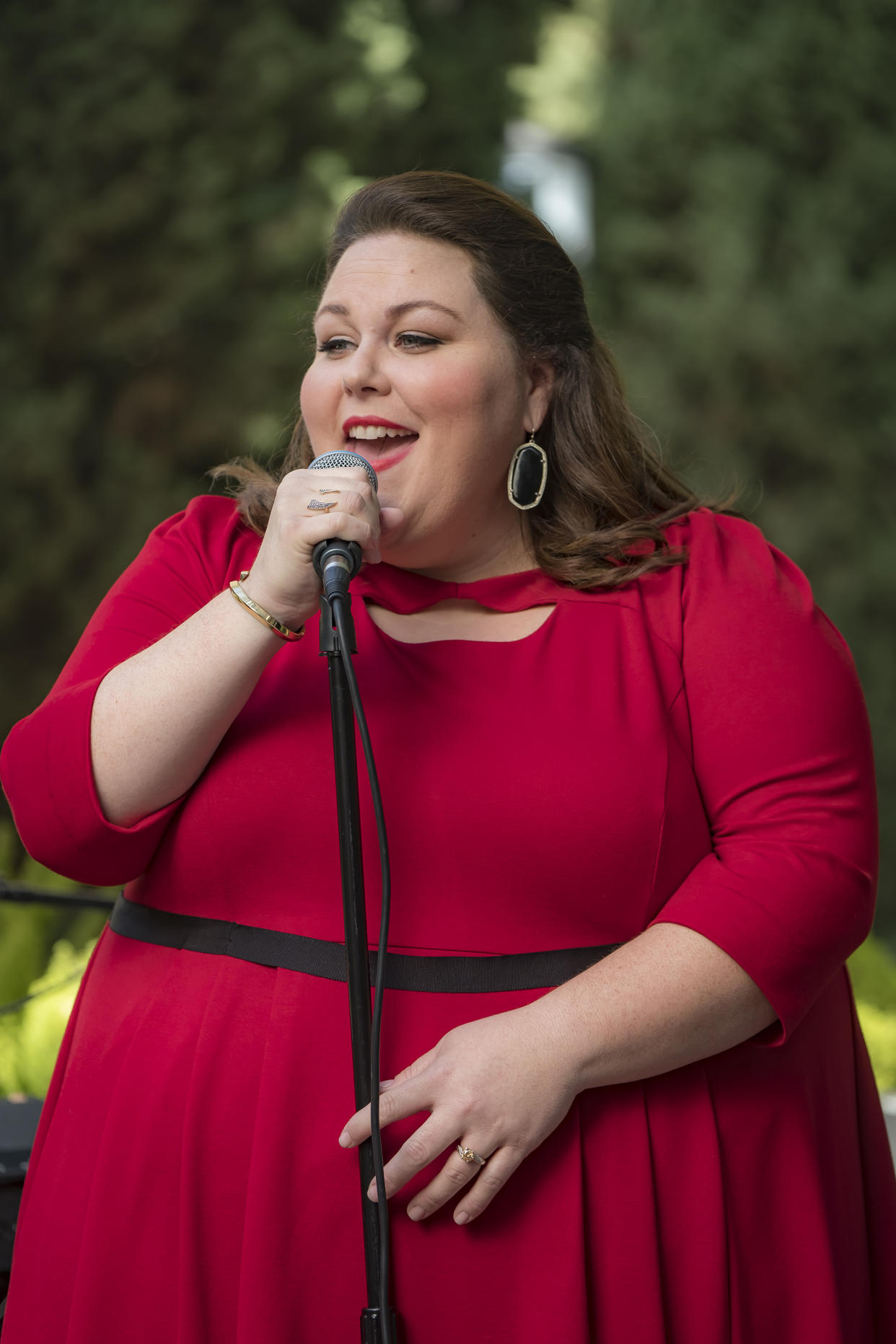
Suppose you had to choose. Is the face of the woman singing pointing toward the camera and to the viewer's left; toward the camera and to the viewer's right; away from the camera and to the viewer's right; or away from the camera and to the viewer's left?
toward the camera and to the viewer's left

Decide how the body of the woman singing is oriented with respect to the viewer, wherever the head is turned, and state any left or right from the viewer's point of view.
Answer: facing the viewer and to the left of the viewer
